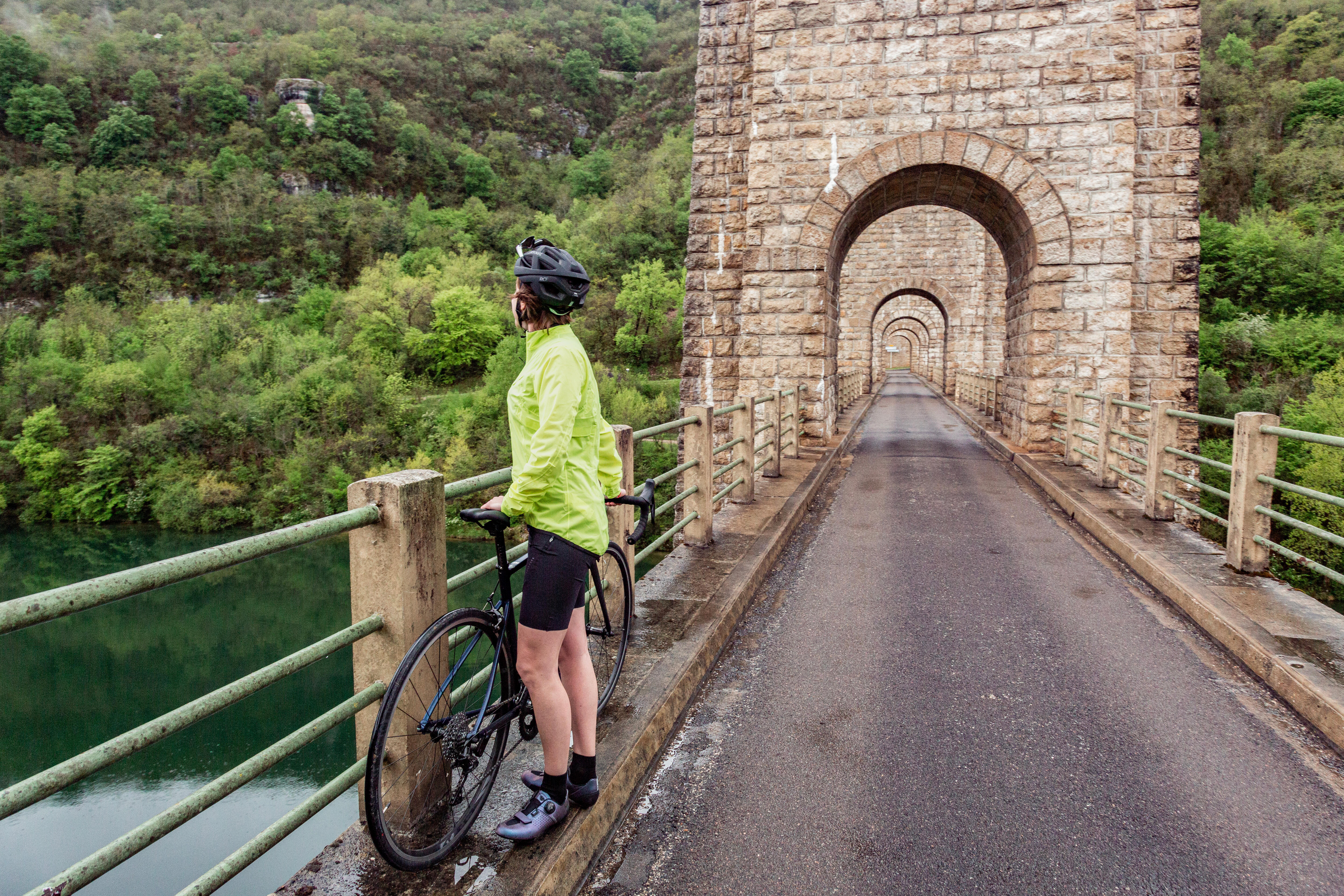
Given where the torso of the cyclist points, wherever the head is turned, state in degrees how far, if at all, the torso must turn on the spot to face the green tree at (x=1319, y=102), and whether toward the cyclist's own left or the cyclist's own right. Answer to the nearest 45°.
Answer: approximately 135° to the cyclist's own right

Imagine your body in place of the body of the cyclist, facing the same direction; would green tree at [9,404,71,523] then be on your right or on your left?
on your right

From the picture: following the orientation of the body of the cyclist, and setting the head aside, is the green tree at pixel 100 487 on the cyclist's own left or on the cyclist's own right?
on the cyclist's own right

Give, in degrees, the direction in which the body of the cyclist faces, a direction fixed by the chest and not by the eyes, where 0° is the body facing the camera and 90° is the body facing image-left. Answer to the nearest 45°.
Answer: approximately 90°

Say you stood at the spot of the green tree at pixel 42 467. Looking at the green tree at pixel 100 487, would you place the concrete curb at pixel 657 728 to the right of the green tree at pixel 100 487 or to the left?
right

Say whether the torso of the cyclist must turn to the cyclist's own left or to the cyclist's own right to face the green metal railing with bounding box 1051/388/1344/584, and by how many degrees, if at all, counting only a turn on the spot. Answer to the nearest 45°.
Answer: approximately 135° to the cyclist's own right

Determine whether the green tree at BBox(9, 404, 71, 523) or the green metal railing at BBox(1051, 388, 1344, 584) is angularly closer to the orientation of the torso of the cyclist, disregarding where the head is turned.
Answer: the green tree
